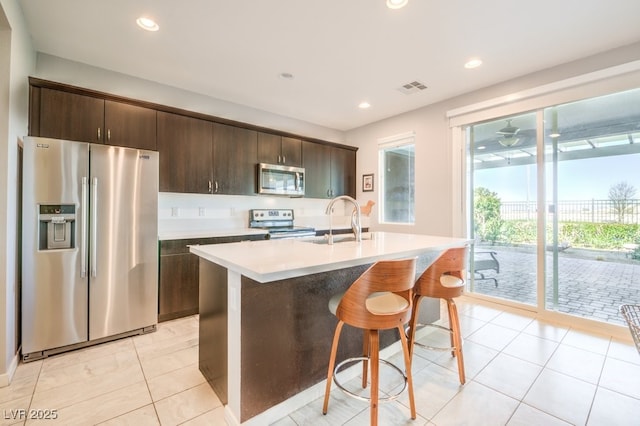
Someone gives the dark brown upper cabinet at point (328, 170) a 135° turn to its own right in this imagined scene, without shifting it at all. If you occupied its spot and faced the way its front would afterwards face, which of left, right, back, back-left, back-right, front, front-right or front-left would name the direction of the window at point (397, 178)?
back

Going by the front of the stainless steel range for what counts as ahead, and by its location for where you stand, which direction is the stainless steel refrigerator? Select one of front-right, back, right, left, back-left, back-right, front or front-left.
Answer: right

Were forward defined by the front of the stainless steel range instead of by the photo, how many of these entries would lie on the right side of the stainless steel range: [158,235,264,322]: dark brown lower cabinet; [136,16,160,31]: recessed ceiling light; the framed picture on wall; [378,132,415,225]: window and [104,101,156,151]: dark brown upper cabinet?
3

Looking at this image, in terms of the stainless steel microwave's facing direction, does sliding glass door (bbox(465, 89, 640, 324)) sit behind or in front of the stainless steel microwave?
in front

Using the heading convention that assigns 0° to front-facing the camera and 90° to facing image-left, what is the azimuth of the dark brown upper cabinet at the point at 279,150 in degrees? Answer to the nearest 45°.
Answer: approximately 315°

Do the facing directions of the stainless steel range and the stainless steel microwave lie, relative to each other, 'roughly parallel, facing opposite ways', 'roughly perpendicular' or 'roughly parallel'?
roughly parallel

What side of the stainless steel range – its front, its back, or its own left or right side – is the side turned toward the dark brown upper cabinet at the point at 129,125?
right

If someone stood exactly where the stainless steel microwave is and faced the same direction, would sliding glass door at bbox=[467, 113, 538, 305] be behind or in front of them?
in front

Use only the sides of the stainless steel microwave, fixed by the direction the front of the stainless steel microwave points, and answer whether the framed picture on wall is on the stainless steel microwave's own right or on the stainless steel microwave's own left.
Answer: on the stainless steel microwave's own left

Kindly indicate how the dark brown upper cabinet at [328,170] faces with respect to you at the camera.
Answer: facing the viewer and to the right of the viewer

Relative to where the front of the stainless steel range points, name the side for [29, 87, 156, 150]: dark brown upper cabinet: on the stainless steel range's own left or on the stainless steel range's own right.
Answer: on the stainless steel range's own right

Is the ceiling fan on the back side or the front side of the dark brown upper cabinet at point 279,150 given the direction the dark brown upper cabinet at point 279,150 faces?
on the front side

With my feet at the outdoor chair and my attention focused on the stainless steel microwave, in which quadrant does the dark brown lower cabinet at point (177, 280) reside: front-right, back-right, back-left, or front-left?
front-left

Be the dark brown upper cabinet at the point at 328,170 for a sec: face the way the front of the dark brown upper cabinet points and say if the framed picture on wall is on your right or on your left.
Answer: on your left

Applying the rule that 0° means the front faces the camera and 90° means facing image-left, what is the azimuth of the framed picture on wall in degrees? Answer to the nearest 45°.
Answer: approximately 45°
